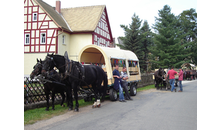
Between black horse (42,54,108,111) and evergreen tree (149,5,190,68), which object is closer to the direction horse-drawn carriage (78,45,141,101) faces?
the black horse

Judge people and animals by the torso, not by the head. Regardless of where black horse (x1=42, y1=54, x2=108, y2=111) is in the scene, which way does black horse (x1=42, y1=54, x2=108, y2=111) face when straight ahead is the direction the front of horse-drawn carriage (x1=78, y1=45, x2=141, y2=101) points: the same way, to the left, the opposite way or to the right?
the same way

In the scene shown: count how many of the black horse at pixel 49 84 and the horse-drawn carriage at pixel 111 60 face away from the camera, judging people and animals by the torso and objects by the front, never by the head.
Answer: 0

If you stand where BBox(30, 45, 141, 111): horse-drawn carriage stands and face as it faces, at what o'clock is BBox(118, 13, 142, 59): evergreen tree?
The evergreen tree is roughly at 5 o'clock from the horse-drawn carriage.

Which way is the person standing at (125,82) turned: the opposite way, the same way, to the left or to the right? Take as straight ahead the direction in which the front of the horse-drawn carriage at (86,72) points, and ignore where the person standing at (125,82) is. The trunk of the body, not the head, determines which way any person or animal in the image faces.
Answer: to the left

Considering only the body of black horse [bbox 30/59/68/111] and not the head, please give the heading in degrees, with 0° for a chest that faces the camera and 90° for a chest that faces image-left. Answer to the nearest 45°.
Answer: approximately 45°

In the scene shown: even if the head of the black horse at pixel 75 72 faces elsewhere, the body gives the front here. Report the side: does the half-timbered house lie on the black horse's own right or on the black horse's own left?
on the black horse's own right

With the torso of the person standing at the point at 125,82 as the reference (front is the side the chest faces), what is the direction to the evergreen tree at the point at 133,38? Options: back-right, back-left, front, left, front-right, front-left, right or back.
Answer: back-left

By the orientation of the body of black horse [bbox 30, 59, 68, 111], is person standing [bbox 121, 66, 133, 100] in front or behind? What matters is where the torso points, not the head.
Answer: behind

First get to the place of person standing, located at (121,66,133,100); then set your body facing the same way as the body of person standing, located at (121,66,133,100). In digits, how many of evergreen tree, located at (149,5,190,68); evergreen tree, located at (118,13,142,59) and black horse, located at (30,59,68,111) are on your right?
1

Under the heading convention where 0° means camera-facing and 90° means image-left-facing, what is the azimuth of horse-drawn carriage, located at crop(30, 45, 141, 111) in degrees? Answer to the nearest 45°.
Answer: approximately 45°

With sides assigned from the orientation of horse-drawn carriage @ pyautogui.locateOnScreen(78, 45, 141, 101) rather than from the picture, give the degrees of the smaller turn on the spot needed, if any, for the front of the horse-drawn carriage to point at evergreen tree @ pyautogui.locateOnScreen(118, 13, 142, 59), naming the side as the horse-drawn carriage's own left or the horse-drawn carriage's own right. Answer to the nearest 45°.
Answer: approximately 135° to the horse-drawn carriage's own right

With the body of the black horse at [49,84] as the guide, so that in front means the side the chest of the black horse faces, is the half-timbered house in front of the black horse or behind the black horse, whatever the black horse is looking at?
behind

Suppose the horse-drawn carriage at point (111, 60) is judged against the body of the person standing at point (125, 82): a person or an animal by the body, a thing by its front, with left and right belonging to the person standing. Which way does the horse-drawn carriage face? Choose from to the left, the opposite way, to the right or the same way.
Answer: to the right

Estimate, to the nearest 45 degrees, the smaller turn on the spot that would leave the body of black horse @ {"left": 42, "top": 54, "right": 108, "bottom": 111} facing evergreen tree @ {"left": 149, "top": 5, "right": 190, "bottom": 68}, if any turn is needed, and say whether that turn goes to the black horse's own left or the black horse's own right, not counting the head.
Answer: approximately 180°
